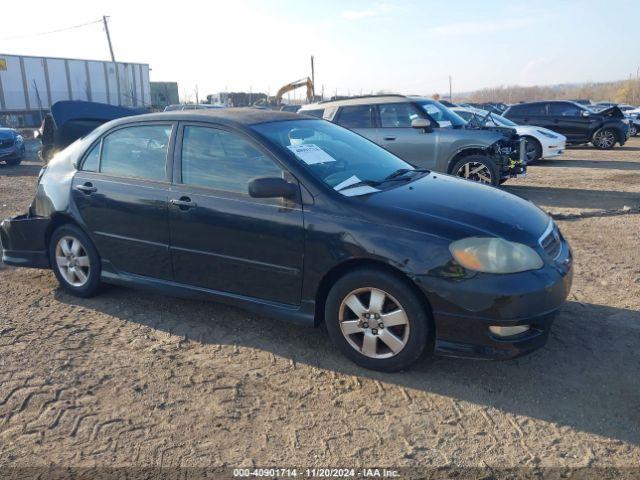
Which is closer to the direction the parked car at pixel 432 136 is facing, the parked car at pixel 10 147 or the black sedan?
the black sedan

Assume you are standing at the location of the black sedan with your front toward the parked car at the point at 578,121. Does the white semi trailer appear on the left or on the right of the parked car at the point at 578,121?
left

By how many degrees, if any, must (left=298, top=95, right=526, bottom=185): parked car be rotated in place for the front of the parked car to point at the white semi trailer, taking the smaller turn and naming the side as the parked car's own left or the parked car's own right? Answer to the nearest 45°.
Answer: approximately 180°

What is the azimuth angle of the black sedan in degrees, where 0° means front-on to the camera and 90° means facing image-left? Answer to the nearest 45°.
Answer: approximately 315°

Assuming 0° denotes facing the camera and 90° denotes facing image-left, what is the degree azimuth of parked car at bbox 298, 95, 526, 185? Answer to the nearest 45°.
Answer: approximately 315°

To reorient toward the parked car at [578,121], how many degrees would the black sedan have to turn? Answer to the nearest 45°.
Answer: approximately 90° to its left
